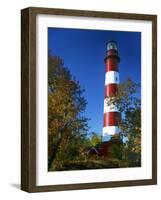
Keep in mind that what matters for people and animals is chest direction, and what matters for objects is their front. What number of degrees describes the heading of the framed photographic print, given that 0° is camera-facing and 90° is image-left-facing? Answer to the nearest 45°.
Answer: approximately 315°
